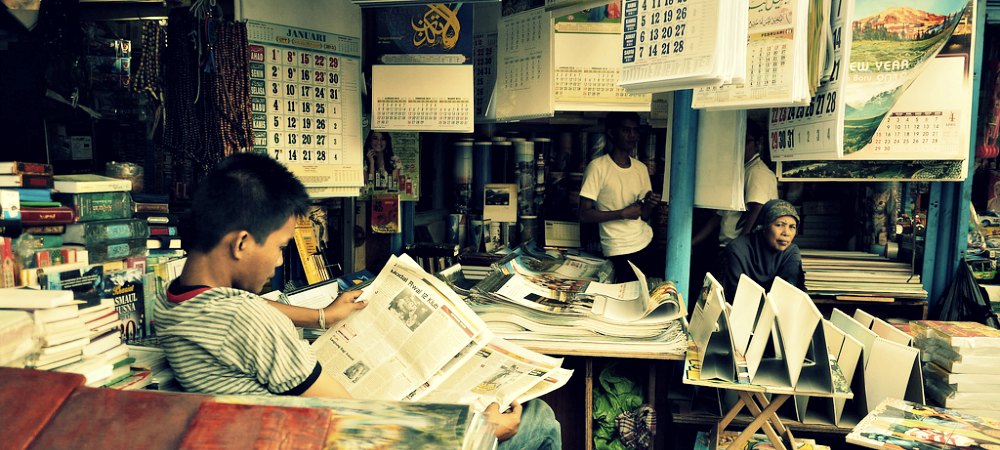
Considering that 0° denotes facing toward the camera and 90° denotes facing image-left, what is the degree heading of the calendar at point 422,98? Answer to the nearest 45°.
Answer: approximately 0°

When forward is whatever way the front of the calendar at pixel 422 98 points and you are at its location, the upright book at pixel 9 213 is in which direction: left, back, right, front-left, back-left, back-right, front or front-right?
front-right

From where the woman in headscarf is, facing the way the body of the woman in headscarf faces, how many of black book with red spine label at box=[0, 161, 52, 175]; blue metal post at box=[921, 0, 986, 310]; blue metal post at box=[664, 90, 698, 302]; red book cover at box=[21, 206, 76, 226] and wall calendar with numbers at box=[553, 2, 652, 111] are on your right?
4

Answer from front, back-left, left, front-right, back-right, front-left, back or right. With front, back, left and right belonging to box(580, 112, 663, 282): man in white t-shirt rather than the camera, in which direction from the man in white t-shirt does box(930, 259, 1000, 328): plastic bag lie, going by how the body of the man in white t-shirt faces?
front-left

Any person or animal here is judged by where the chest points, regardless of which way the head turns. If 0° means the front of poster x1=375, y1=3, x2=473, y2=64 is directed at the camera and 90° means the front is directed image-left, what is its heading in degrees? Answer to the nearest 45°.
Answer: approximately 0°
